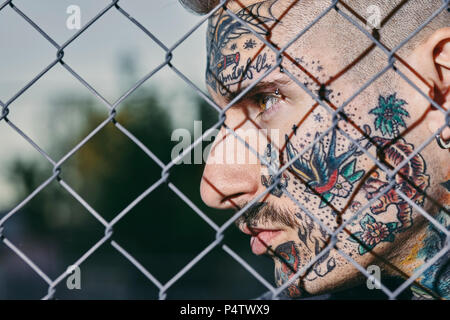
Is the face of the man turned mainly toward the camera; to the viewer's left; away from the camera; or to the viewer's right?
to the viewer's left

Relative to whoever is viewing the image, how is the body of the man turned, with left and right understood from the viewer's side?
facing to the left of the viewer
